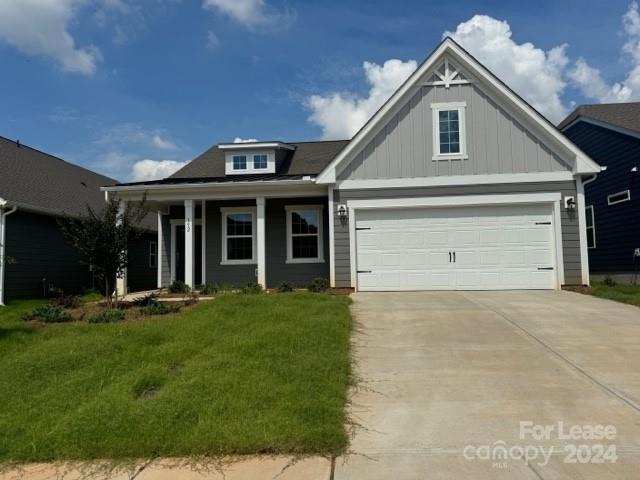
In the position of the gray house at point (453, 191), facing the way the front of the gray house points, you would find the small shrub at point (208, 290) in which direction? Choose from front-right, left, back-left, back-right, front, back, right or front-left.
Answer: right

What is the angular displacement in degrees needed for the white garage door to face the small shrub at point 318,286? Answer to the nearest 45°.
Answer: approximately 90° to its right

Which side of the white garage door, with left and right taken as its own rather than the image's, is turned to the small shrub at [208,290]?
right

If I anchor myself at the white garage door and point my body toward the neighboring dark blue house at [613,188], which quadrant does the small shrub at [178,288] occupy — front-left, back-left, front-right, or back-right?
back-left

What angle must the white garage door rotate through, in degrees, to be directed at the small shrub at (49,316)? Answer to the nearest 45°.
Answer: approximately 45° to its right

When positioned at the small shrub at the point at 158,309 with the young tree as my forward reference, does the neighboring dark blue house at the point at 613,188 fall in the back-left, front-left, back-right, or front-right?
back-right

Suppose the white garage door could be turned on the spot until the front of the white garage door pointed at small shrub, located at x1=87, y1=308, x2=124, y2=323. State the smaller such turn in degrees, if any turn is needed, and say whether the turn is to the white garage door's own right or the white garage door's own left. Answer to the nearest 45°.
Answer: approximately 45° to the white garage door's own right

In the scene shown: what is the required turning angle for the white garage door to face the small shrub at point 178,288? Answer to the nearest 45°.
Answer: approximately 90° to its right

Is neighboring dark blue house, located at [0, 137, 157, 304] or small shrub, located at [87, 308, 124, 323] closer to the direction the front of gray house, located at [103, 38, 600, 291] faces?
the small shrub

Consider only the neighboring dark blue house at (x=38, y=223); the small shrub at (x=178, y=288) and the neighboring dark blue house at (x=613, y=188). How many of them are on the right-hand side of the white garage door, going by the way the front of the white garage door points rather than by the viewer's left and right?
2

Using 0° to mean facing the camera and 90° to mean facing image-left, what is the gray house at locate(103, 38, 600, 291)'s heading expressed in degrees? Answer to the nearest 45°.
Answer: approximately 0°

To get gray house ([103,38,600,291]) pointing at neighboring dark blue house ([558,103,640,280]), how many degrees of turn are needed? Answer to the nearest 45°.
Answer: approximately 135° to its left
